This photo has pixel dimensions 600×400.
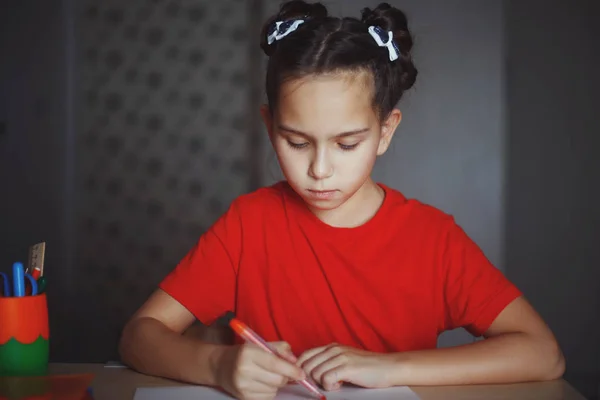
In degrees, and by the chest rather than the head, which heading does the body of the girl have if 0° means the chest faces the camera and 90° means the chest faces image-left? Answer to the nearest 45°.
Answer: approximately 0°
